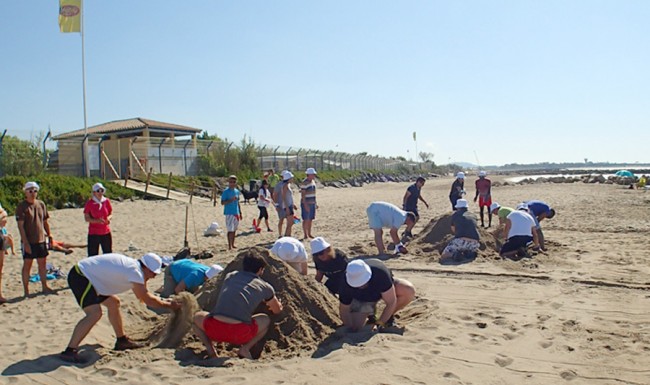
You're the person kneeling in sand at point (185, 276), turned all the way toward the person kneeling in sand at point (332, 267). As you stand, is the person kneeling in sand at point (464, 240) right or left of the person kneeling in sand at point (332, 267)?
left

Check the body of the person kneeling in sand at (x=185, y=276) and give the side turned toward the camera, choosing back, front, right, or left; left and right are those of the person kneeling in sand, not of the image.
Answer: right

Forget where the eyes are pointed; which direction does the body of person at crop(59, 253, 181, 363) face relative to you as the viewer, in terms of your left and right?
facing to the right of the viewer

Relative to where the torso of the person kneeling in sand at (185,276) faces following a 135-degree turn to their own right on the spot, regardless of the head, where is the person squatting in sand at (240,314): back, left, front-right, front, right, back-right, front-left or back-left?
front-left

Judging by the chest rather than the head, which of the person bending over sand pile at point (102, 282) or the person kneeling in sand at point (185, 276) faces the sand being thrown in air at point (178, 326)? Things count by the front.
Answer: the person bending over sand pile

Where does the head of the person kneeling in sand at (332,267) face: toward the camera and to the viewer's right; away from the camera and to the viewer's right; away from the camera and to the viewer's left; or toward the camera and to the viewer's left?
toward the camera and to the viewer's left

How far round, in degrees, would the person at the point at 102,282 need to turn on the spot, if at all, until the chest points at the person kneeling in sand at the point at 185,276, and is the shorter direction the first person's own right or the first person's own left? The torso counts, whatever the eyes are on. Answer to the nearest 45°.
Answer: approximately 45° to the first person's own left

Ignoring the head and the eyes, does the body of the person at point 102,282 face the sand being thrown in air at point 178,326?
yes

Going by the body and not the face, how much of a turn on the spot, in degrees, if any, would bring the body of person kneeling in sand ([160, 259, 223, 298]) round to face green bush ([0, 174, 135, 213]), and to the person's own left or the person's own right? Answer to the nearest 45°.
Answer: approximately 90° to the person's own left

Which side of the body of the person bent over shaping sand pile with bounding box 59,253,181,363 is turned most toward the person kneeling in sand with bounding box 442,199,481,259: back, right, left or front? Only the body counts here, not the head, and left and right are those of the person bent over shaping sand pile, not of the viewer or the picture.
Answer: front

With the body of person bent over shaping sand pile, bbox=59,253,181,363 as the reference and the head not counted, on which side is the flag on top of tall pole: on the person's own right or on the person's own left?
on the person's own left

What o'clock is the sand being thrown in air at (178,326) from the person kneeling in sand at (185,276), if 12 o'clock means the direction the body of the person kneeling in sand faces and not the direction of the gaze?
The sand being thrown in air is roughly at 3 o'clock from the person kneeling in sand.
